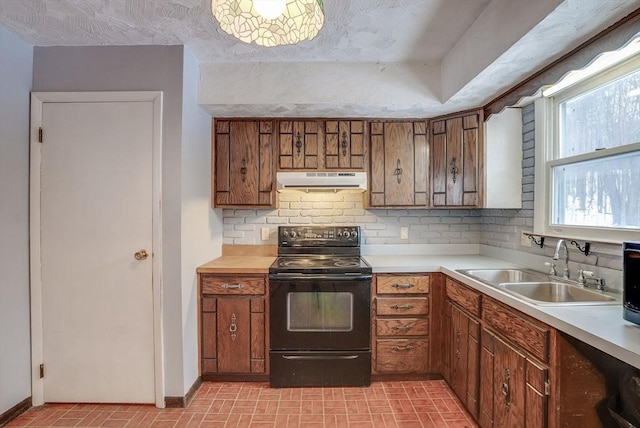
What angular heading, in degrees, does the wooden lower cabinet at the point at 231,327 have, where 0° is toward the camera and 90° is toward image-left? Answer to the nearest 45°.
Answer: approximately 0°

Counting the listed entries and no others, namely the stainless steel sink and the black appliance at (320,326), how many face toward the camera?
1

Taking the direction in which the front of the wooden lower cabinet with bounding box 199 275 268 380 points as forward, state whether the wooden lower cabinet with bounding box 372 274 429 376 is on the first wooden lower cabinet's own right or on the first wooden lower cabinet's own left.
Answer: on the first wooden lower cabinet's own left

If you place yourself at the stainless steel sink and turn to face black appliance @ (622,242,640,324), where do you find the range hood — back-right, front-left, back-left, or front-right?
back-right

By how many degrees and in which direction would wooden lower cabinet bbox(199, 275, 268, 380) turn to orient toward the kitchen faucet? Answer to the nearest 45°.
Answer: approximately 45° to its left

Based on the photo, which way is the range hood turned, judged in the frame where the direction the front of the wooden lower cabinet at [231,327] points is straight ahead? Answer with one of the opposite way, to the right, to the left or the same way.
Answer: the same way

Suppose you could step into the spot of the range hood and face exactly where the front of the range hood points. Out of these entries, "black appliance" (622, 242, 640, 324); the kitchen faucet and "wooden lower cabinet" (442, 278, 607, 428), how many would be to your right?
0

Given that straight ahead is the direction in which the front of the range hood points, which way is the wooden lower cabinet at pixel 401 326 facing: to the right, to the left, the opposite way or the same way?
the same way

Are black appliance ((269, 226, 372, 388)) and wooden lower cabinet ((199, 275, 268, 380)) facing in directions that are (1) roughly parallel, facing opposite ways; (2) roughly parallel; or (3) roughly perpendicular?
roughly parallel

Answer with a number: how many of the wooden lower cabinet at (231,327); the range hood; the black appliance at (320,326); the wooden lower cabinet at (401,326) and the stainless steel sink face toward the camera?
4

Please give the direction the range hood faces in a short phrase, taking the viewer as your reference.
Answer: facing the viewer

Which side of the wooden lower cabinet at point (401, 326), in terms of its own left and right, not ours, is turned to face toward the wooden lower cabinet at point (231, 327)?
right

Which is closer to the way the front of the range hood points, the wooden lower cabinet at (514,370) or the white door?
the wooden lower cabinet

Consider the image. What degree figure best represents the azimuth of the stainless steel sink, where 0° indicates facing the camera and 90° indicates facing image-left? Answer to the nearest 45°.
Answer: approximately 90°

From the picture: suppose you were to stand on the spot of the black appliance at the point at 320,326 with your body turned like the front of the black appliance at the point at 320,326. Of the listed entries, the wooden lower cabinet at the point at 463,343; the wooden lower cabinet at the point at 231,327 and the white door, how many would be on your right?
2

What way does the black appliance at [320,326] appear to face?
toward the camera
